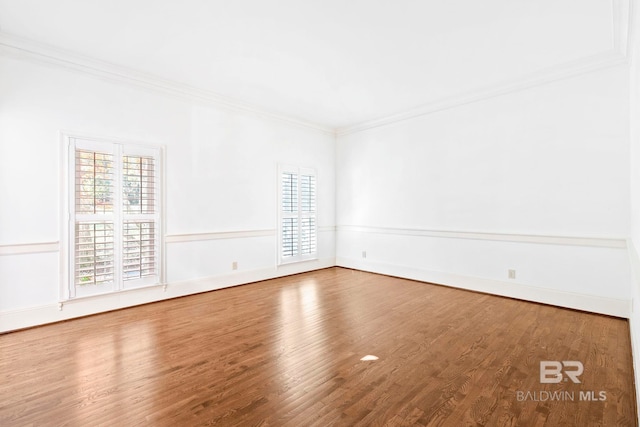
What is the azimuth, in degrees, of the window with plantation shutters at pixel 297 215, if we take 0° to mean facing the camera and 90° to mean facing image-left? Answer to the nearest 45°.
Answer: approximately 315°

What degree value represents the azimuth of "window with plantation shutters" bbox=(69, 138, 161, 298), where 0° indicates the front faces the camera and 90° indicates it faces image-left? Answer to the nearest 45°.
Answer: approximately 315°

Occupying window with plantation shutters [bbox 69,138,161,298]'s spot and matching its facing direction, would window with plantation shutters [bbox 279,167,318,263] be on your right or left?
on your left

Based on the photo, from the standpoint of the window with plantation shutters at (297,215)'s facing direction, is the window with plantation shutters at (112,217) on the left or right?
on its right
